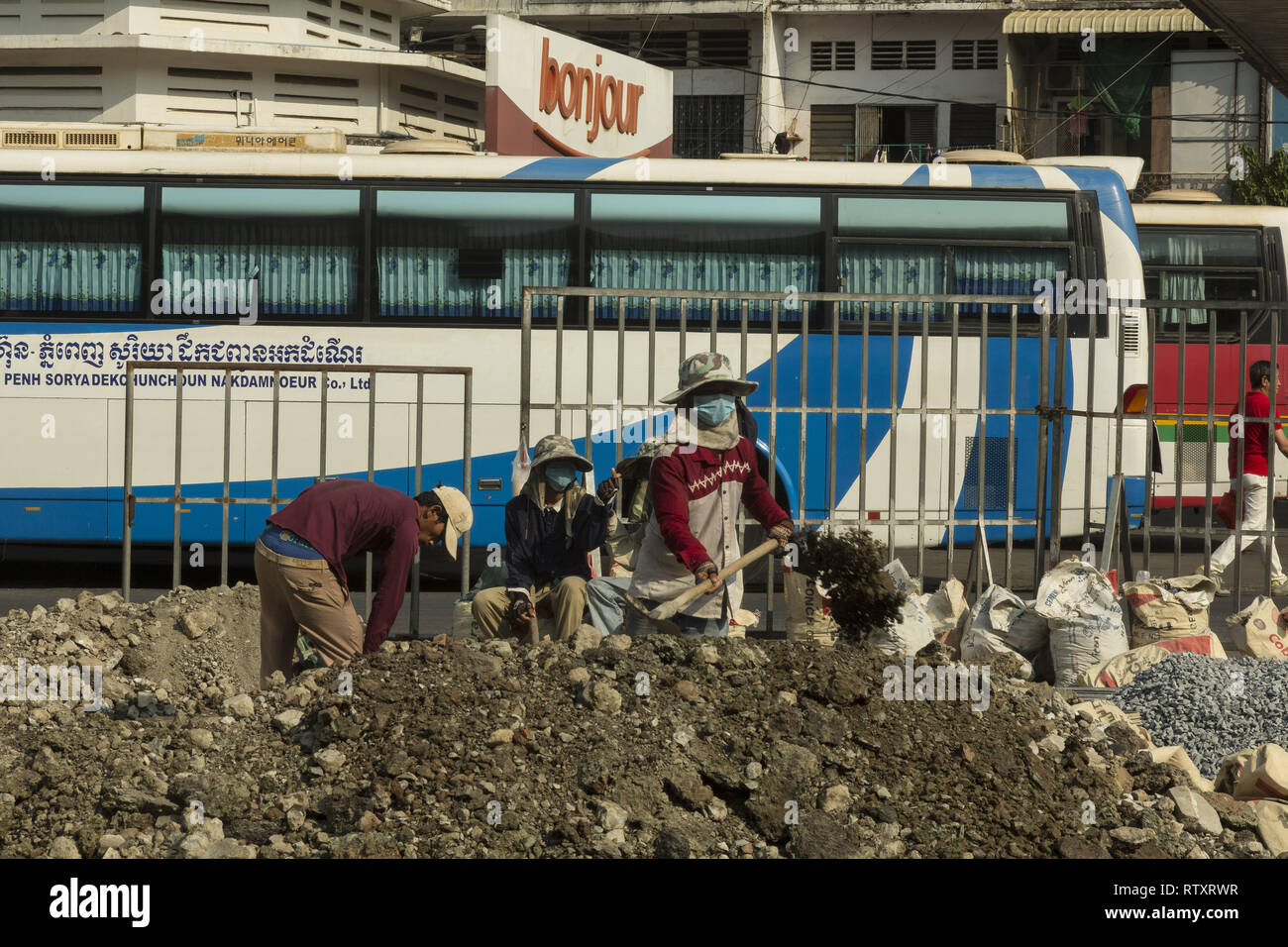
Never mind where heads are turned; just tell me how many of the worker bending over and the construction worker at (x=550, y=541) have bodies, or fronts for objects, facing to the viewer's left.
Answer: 0

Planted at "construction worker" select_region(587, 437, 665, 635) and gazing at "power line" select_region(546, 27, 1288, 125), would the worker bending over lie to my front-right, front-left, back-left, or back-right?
back-left

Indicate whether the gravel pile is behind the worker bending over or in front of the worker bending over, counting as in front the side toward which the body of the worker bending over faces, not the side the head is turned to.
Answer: in front

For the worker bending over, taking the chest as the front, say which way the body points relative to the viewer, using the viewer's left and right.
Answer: facing to the right of the viewer

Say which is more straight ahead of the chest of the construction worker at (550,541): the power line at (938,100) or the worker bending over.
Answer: the worker bending over
